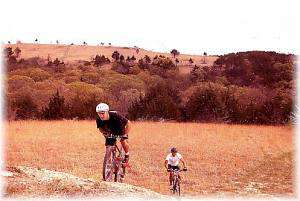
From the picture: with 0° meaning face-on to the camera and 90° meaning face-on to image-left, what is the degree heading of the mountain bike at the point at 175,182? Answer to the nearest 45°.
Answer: approximately 0°

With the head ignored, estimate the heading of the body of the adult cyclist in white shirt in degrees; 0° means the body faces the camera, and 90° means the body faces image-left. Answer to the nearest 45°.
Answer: approximately 0°

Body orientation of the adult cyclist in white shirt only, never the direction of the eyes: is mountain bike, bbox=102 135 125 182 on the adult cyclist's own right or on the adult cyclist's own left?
on the adult cyclist's own right

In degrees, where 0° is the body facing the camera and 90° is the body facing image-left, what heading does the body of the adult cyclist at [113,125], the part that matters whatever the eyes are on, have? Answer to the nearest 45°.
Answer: approximately 45°
